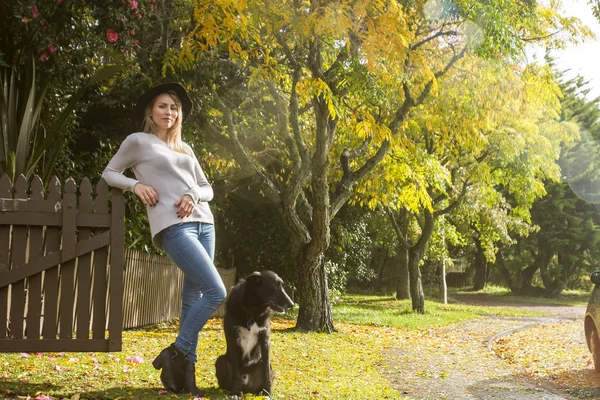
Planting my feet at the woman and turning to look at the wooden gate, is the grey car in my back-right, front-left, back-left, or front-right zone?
back-right

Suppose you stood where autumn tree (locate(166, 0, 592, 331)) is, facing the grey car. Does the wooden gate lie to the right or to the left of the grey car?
right

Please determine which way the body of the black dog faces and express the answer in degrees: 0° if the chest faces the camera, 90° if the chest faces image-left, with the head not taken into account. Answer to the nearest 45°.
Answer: approximately 315°

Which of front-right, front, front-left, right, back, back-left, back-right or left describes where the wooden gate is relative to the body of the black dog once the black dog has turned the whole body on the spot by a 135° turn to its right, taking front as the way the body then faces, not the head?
front

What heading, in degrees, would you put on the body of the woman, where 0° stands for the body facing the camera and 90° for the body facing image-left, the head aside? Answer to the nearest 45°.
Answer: approximately 315°
